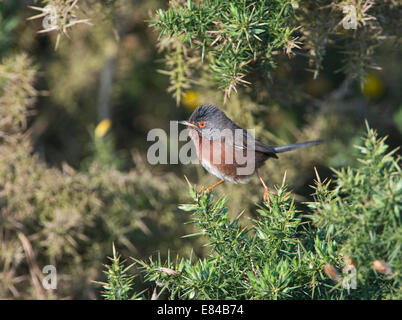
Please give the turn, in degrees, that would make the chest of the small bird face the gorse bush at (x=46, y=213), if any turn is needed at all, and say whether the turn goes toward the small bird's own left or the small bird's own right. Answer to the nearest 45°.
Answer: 0° — it already faces it

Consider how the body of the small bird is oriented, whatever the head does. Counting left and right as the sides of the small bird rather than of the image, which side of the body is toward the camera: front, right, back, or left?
left
